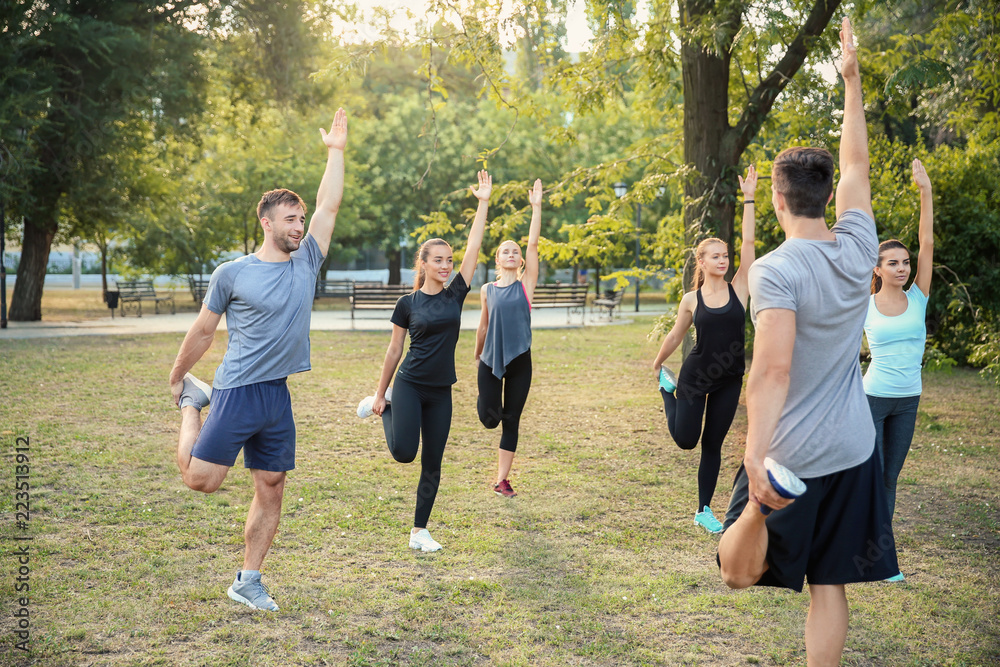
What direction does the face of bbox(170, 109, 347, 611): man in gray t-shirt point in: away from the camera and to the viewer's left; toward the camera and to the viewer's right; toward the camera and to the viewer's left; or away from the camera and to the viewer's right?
toward the camera and to the viewer's right

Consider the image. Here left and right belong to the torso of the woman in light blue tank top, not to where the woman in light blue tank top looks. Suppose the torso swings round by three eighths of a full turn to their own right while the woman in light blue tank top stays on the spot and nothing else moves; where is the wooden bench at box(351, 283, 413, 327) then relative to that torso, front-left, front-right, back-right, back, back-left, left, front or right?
front

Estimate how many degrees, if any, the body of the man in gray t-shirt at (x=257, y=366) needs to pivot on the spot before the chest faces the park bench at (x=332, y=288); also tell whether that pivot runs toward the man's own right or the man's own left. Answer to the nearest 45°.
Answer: approximately 135° to the man's own left

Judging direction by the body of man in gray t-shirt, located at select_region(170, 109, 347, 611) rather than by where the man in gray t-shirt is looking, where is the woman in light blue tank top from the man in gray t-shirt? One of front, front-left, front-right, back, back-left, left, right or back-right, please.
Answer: front-left

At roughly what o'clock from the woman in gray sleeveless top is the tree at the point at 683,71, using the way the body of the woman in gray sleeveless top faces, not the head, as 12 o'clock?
The tree is roughly at 7 o'clock from the woman in gray sleeveless top.

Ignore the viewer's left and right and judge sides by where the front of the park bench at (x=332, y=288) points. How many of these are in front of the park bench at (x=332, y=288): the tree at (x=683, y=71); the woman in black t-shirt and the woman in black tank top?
3

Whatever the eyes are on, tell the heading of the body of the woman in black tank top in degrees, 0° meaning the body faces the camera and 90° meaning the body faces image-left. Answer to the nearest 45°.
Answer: approximately 315°

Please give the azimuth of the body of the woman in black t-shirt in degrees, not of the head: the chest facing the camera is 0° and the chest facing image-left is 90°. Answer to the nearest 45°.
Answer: approximately 315°

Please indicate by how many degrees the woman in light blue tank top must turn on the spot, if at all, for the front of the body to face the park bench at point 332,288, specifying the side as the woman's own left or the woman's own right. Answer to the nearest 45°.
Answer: approximately 135° to the woman's own right

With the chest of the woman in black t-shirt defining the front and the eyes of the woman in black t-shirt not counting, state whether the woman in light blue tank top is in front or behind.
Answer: in front
